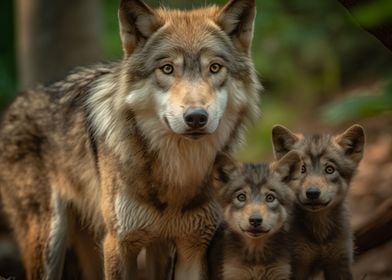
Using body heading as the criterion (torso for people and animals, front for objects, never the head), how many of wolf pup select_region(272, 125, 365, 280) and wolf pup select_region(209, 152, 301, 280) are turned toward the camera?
2

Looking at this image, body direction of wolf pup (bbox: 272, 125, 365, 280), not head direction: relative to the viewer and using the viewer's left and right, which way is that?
facing the viewer

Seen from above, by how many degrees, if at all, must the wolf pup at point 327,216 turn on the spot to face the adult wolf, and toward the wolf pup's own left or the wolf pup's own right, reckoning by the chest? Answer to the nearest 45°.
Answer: approximately 90° to the wolf pup's own right
